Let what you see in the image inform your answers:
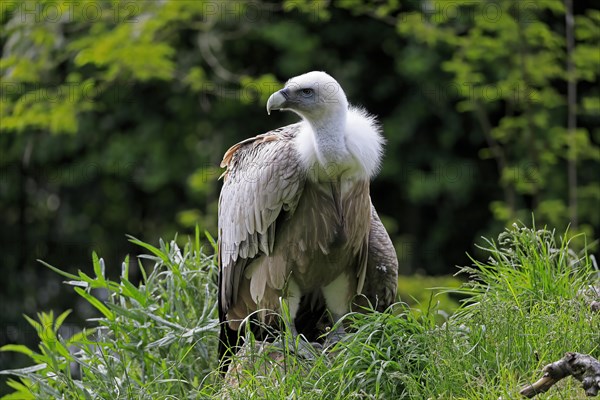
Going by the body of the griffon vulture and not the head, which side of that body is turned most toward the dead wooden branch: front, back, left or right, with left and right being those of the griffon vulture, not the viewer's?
front

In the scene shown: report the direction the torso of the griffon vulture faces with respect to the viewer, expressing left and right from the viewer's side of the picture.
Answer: facing the viewer and to the right of the viewer
